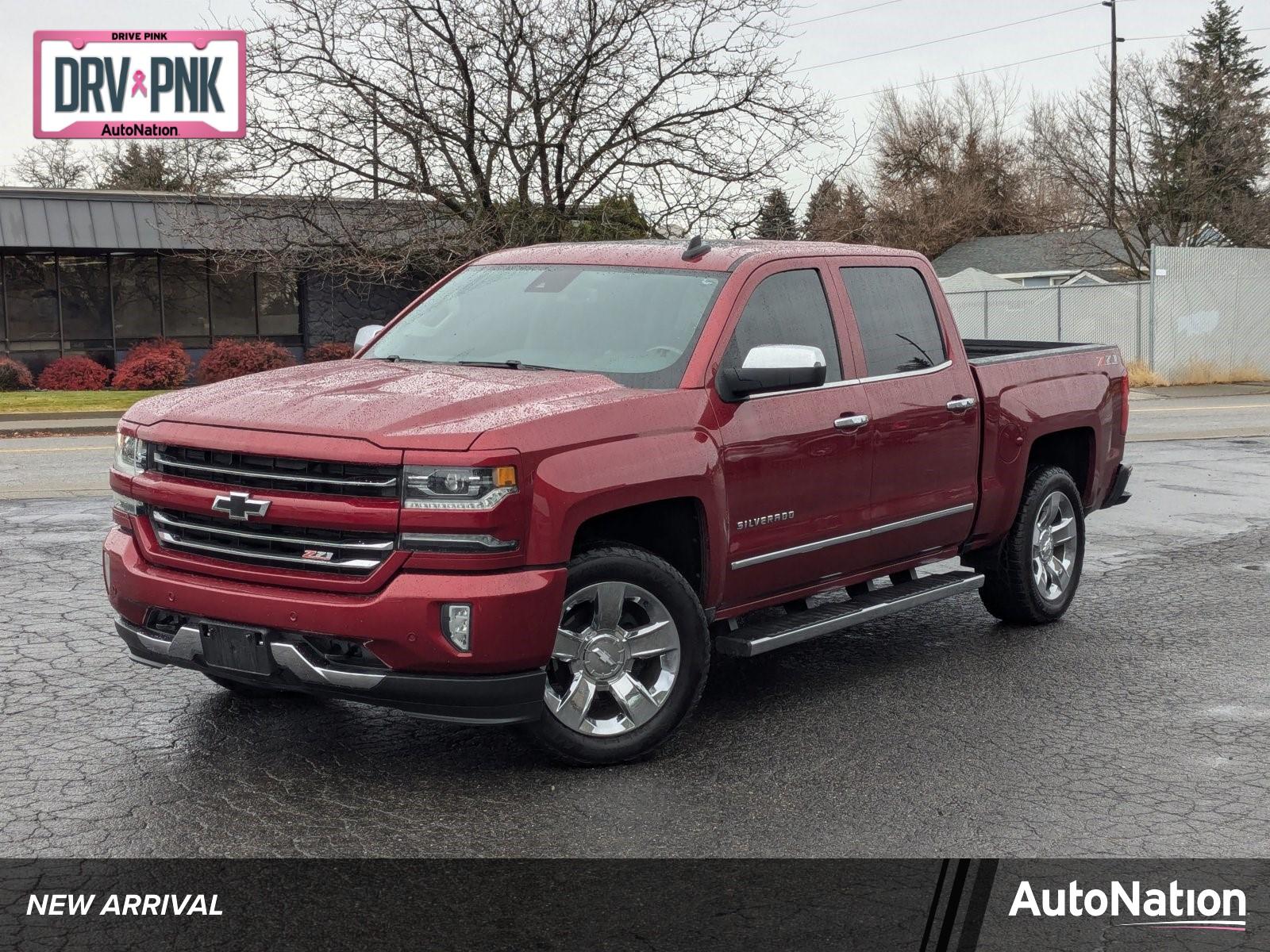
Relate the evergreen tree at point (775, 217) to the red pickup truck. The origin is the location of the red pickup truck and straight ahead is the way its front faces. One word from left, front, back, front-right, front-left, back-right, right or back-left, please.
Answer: back-right

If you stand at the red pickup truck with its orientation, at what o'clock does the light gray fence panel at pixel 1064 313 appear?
The light gray fence panel is roughly at 5 o'clock from the red pickup truck.

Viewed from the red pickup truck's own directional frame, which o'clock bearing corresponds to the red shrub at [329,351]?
The red shrub is roughly at 4 o'clock from the red pickup truck.

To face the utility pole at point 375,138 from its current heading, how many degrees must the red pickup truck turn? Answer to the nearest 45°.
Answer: approximately 135° to its right

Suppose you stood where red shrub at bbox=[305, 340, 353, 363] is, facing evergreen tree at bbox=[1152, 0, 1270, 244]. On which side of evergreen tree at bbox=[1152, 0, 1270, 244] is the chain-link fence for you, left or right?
right

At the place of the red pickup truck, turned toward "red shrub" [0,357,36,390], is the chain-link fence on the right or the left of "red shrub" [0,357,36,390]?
right

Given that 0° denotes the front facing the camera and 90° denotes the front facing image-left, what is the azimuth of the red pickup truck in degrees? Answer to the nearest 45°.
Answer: approximately 45°
